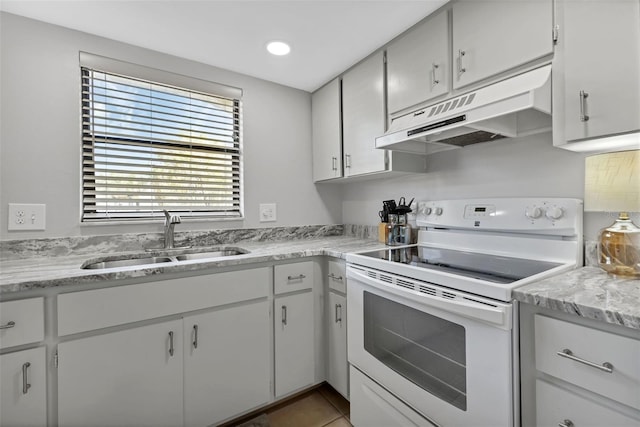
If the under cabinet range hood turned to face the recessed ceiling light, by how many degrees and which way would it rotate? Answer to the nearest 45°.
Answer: approximately 45° to its right

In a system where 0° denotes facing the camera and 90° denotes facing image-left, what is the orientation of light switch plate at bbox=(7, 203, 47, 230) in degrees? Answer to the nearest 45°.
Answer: approximately 0°

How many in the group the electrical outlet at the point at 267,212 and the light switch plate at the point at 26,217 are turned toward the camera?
2

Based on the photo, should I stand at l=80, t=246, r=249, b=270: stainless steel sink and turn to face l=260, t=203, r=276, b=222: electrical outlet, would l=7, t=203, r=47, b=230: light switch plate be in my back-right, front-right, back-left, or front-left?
back-left
